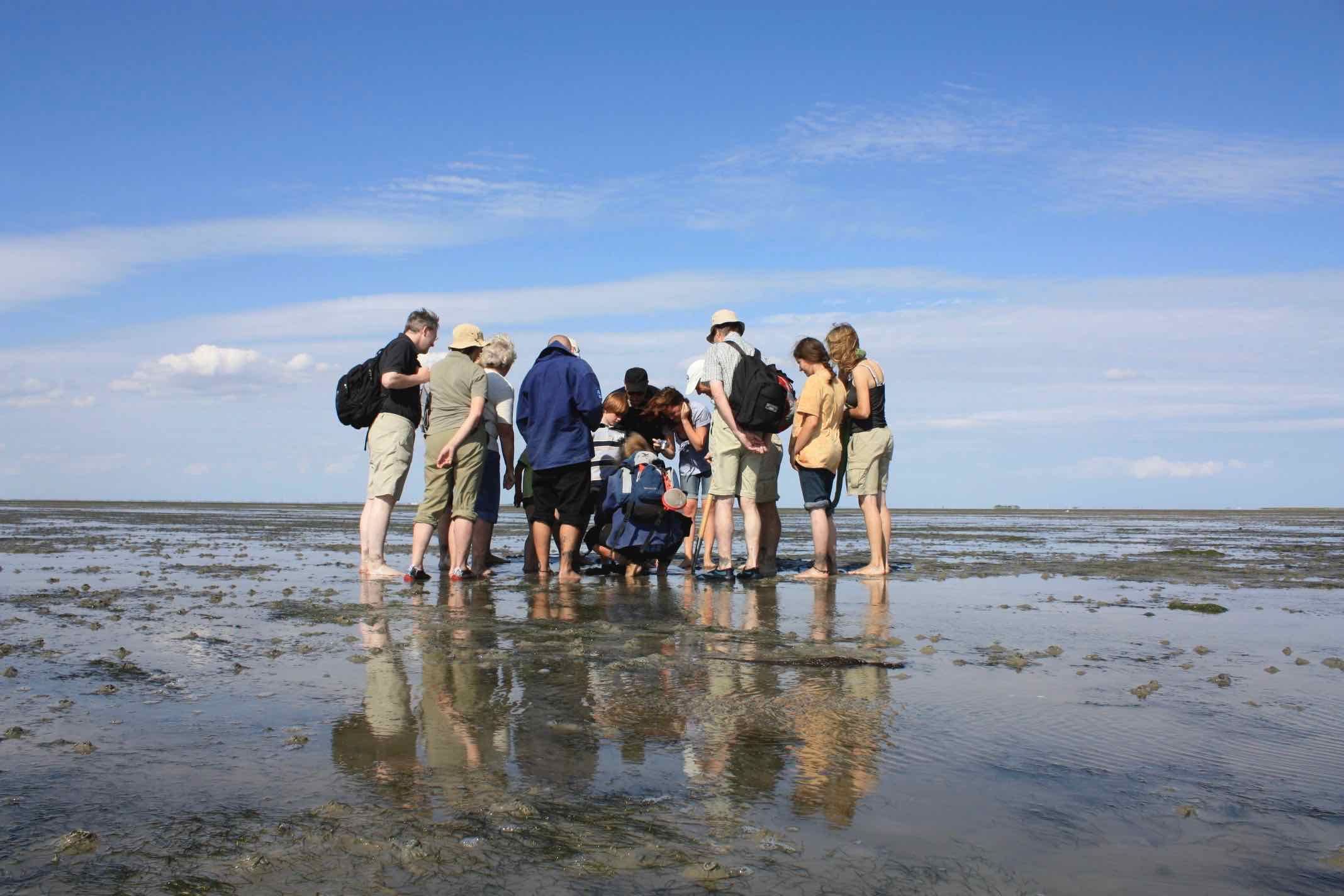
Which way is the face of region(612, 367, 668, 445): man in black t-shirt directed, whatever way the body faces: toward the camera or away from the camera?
toward the camera

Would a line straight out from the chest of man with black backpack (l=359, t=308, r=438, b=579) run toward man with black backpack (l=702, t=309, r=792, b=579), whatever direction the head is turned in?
yes

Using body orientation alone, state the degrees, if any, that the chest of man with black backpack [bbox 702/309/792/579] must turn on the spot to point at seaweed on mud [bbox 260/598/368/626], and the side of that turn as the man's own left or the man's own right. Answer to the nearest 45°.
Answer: approximately 90° to the man's own left

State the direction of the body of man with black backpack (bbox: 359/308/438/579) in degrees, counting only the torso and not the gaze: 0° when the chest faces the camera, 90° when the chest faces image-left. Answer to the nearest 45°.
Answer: approximately 270°

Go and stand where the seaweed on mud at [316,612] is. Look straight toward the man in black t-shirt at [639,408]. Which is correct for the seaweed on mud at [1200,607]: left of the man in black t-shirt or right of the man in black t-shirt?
right

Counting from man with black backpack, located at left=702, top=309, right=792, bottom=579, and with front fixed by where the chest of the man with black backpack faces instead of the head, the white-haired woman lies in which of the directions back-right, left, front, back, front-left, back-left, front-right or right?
front-left

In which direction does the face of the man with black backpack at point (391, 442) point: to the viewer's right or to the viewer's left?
to the viewer's right

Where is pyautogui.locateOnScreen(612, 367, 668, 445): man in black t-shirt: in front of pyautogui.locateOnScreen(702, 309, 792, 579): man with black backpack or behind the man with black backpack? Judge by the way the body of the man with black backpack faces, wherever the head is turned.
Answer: in front

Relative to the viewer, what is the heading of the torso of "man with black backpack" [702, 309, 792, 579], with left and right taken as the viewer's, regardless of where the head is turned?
facing away from the viewer and to the left of the viewer

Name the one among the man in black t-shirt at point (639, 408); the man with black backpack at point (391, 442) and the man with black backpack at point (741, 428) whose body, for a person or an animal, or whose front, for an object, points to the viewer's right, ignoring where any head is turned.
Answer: the man with black backpack at point (391, 442)

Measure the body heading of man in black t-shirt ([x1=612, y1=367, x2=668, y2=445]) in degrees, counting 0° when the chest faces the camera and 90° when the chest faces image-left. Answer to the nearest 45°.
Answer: approximately 0°

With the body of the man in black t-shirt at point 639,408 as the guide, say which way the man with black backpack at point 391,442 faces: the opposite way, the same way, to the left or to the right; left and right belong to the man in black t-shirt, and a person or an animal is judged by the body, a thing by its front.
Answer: to the left

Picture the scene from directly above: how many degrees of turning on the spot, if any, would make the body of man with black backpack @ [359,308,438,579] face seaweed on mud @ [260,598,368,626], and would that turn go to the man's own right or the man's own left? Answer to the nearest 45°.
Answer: approximately 90° to the man's own right

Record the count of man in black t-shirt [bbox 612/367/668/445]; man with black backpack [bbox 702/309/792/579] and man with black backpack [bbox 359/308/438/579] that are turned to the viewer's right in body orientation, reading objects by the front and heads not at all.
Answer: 1

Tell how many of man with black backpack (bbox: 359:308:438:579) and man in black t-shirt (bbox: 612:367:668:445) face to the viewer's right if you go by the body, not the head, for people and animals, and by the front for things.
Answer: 1
